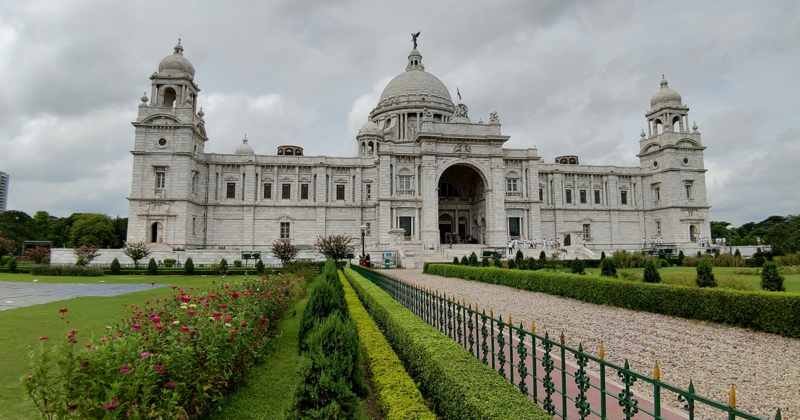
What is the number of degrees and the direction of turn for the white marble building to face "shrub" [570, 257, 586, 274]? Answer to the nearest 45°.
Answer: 0° — it already faces it

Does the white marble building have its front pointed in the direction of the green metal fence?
yes

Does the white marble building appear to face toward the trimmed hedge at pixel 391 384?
yes

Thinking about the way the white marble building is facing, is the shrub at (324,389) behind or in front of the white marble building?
in front

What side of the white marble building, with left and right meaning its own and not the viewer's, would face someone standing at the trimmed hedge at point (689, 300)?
front

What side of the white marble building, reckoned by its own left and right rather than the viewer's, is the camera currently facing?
front

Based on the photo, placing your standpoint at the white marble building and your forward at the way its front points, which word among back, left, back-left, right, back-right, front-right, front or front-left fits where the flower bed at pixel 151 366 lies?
front

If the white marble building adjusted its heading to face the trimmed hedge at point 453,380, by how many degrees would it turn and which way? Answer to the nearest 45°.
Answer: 0° — it already faces it

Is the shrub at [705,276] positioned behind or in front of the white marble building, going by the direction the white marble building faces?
in front
